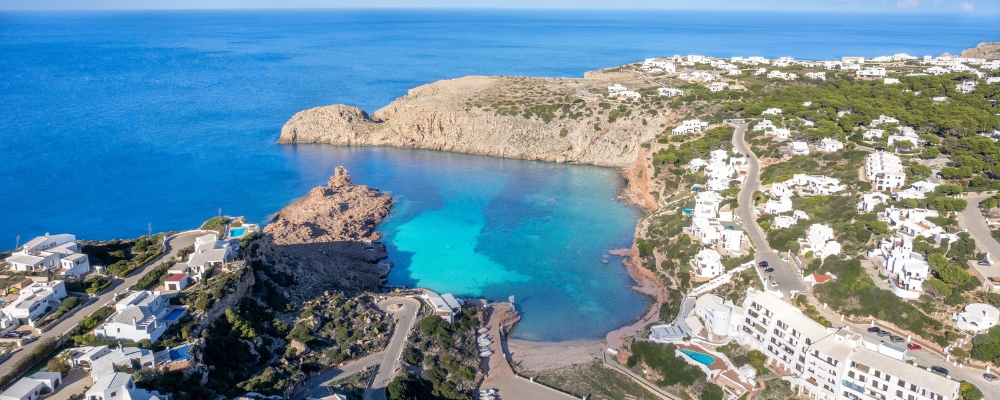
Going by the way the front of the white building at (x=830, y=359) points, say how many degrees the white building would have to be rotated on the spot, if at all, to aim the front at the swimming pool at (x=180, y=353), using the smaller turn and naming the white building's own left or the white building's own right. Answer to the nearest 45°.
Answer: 0° — it already faces it

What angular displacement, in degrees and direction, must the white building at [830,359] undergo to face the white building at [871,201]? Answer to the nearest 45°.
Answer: approximately 135° to its right

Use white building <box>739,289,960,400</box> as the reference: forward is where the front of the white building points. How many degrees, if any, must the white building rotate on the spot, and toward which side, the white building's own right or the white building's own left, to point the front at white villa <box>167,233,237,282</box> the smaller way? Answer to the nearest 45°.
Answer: approximately 45° to the white building's own right

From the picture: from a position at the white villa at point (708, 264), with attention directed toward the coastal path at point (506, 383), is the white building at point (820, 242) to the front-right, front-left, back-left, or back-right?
back-left

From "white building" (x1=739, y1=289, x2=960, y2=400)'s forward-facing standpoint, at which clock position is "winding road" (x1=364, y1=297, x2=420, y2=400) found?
The winding road is roughly at 1 o'clock from the white building.

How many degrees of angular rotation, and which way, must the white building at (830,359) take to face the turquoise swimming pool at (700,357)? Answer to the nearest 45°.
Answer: approximately 45° to its right

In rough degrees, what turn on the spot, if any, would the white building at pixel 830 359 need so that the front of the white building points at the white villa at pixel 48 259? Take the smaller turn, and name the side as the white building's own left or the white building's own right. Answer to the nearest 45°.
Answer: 0° — it already faces it

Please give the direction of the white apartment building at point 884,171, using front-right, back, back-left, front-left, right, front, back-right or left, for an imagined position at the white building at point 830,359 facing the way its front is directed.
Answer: back-right

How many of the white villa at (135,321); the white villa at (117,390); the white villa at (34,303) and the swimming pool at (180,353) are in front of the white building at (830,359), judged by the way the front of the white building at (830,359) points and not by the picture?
4

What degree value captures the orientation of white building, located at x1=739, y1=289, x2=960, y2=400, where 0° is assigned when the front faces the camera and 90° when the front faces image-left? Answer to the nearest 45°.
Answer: approximately 45°

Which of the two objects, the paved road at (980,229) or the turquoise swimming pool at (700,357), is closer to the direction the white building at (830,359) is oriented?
the turquoise swimming pool

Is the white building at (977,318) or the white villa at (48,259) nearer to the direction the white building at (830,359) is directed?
the white villa

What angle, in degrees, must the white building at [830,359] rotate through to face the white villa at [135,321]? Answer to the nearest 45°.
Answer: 0° — it already faces it

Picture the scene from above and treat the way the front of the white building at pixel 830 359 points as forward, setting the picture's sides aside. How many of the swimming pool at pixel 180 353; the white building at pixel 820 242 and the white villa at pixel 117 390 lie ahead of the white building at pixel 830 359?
2

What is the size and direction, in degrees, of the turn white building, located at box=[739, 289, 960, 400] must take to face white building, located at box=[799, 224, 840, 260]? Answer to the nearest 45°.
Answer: approximately 135° to its right

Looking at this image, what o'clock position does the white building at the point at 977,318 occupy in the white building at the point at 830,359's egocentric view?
the white building at the point at 977,318 is roughly at 6 o'clock from the white building at the point at 830,359.

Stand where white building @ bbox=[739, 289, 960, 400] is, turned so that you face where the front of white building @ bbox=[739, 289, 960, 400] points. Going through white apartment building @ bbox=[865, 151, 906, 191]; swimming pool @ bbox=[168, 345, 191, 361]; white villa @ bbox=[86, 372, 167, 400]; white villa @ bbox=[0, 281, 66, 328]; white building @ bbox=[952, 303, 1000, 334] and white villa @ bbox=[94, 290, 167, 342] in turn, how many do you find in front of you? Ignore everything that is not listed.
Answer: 4

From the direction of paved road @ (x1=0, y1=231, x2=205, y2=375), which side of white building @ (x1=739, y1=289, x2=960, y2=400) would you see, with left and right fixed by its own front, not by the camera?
front

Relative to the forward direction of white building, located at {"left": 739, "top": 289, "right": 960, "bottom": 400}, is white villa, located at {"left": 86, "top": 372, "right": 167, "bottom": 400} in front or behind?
in front

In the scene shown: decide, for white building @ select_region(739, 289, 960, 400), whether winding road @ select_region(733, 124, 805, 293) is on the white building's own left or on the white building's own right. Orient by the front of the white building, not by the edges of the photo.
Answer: on the white building's own right

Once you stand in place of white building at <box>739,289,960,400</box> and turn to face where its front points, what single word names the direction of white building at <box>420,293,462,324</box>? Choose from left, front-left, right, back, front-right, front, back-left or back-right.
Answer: front-right

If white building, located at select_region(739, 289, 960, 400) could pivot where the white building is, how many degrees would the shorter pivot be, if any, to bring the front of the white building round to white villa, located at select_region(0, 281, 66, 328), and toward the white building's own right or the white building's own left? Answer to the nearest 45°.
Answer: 0° — it already faces it

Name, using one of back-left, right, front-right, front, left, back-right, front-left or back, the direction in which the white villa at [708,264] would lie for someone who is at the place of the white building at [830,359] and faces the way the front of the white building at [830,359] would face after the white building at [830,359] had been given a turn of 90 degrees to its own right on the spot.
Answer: front
